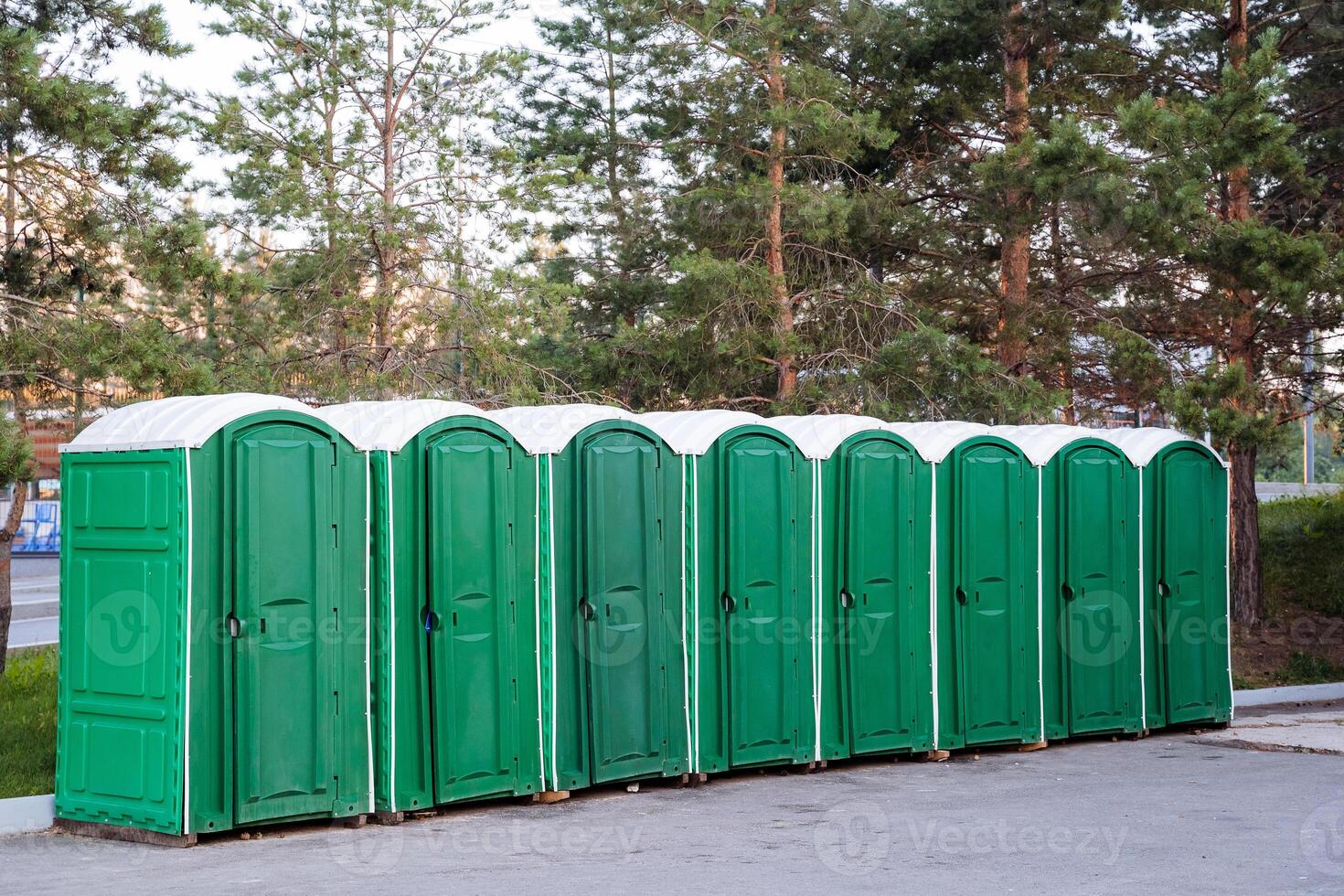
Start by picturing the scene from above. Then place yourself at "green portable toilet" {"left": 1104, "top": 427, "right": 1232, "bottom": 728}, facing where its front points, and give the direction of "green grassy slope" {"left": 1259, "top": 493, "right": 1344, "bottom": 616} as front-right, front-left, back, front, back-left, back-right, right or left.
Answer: back-left

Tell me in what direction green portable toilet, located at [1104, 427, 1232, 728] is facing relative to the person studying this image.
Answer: facing the viewer and to the right of the viewer

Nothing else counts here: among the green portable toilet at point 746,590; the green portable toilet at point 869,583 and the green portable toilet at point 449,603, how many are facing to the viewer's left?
0

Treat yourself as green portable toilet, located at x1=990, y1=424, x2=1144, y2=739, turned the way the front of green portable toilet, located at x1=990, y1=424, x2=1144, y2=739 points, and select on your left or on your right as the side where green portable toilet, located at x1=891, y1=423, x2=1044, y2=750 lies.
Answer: on your right

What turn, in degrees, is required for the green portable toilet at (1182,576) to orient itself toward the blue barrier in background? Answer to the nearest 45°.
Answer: approximately 180°

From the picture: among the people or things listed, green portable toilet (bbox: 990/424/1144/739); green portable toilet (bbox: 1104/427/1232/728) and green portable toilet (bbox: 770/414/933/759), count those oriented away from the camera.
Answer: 0

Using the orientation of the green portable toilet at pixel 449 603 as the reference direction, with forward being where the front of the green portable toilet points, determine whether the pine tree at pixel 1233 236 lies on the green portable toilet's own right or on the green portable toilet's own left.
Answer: on the green portable toilet's own left

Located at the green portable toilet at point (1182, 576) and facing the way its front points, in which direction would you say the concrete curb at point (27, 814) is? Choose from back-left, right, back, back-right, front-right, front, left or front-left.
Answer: right

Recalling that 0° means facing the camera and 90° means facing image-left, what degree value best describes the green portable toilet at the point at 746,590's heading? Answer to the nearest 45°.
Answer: approximately 315°

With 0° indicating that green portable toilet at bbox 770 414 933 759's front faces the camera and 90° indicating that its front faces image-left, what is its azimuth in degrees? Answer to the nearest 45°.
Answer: approximately 315°

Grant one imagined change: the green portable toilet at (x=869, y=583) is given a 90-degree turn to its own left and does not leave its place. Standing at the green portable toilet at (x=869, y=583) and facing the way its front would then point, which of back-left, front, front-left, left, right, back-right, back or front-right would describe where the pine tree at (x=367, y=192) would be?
left

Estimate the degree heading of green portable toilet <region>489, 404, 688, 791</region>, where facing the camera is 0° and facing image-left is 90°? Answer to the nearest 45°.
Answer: approximately 315°

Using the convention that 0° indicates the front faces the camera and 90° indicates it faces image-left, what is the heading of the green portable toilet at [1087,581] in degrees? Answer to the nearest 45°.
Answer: approximately 315°

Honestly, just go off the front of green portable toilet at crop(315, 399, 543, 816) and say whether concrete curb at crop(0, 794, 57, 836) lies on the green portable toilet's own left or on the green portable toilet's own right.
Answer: on the green portable toilet's own right

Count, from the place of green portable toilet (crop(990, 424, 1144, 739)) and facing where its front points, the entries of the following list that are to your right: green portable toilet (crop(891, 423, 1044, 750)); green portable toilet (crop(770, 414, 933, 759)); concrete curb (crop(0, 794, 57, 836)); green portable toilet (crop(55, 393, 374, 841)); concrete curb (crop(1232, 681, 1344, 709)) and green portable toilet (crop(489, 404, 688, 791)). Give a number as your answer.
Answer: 5

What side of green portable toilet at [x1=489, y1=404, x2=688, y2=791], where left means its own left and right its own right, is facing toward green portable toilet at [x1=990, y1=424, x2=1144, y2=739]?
left
